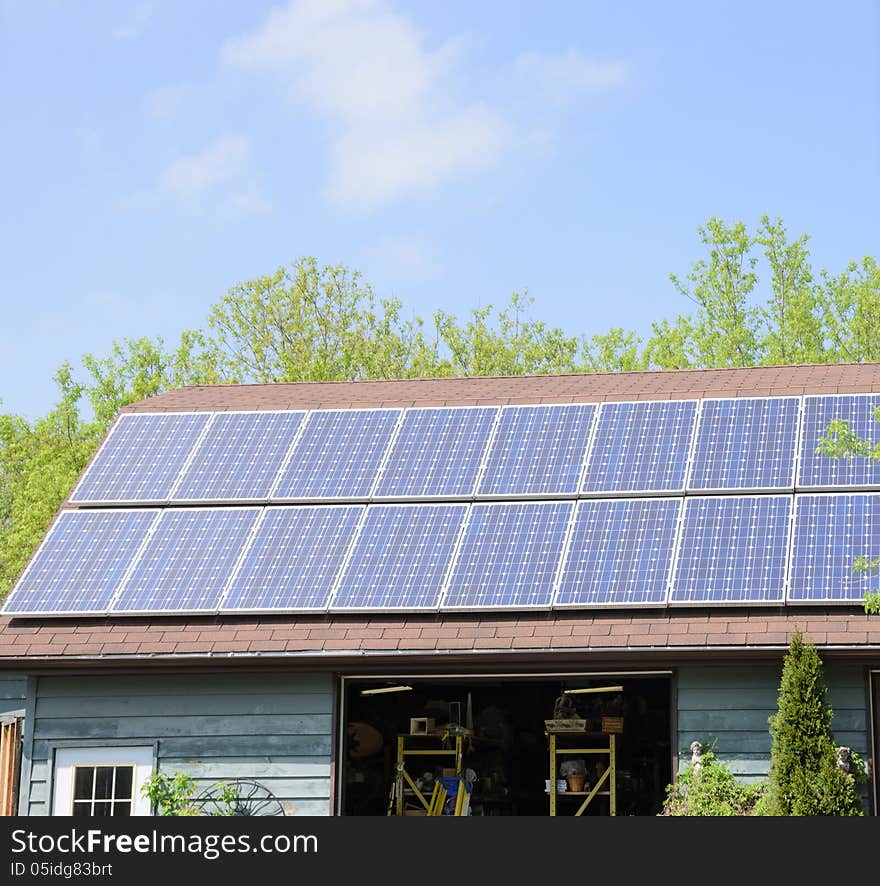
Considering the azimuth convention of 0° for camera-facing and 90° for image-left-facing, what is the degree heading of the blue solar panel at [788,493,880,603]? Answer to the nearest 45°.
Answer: approximately 0°

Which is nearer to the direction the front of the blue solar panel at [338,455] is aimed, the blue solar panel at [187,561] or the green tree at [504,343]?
the blue solar panel

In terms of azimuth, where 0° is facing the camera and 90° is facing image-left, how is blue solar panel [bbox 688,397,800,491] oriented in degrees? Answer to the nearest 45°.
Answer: approximately 0°
